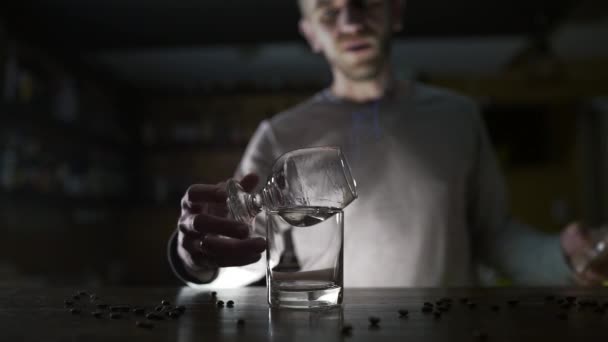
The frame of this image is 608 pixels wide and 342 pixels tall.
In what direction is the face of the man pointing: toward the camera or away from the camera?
toward the camera

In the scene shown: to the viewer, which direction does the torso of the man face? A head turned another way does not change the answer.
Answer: toward the camera

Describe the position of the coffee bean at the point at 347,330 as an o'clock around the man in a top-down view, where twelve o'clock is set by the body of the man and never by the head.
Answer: The coffee bean is roughly at 12 o'clock from the man.

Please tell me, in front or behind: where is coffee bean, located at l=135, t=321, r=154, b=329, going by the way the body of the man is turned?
in front

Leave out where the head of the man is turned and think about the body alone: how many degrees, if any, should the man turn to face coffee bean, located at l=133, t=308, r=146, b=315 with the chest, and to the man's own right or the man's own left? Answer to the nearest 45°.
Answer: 0° — they already face it

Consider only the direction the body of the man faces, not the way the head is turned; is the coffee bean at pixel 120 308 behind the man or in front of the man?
in front

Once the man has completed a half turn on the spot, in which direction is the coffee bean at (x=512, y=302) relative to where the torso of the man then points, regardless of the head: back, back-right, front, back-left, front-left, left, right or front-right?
back

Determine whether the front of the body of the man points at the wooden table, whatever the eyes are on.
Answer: yes

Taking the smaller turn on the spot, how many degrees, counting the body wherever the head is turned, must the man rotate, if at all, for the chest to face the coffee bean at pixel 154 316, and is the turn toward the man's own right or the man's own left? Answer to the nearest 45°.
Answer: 0° — they already face it
